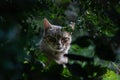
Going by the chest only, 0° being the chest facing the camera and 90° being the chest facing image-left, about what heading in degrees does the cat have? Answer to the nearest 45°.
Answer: approximately 0°
